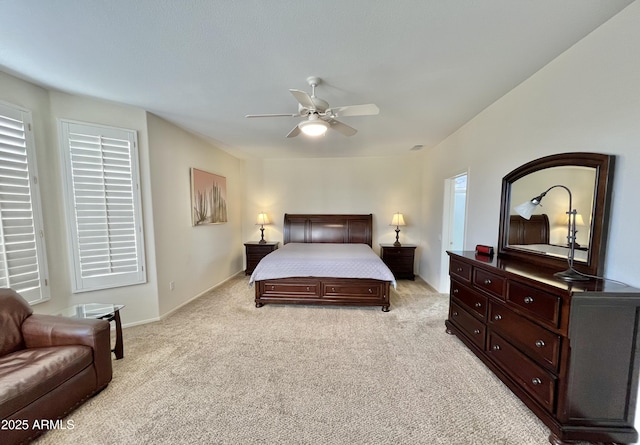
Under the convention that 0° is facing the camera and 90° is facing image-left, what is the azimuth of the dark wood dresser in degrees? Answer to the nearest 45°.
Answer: approximately 45°

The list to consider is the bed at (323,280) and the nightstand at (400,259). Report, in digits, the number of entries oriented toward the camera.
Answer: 2

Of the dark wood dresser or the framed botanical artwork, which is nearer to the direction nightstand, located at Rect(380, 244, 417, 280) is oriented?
the dark wood dresser

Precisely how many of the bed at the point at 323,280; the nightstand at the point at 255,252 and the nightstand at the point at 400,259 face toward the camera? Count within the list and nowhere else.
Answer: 3

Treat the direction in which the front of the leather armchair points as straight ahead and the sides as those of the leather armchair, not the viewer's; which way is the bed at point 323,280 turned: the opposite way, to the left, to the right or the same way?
to the right

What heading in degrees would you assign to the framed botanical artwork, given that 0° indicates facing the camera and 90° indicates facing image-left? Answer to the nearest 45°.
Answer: approximately 315°

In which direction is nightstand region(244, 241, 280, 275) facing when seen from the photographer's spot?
facing the viewer

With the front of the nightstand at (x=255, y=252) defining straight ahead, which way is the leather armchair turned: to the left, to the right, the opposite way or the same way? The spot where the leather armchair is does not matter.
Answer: to the left

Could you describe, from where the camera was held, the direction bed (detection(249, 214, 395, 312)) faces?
facing the viewer

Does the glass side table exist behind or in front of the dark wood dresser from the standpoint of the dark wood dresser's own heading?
in front

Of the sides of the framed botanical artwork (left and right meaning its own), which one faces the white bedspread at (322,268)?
front

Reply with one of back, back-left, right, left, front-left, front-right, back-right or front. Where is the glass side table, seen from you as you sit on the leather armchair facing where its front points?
left

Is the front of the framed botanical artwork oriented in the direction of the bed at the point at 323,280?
yes
